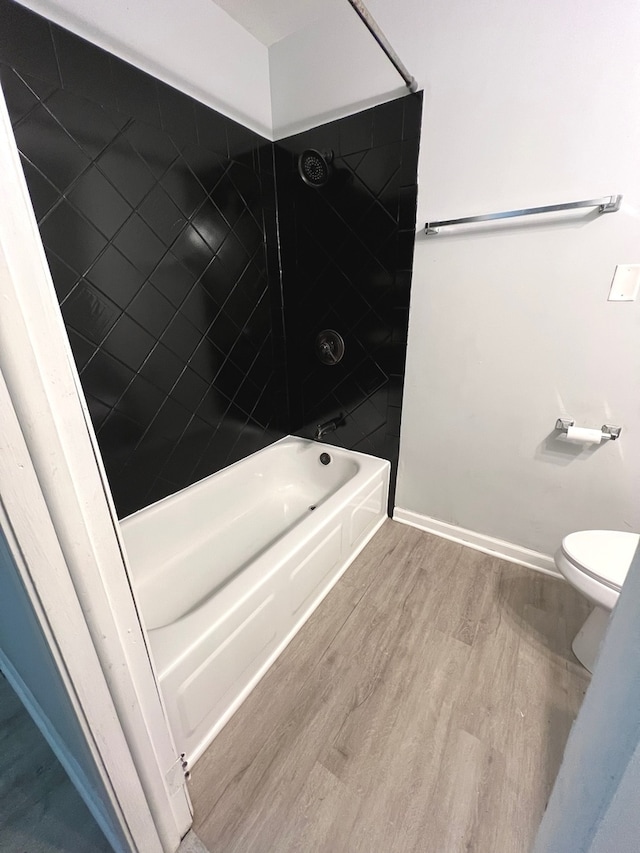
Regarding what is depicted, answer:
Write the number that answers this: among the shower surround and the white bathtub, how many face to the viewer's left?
0

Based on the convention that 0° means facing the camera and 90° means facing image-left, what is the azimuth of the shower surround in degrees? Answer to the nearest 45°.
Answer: approximately 315°

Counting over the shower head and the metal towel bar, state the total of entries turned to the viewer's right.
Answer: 0

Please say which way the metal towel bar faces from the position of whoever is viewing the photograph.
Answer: facing the viewer and to the left of the viewer

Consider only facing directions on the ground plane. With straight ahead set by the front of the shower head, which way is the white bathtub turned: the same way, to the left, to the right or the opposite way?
to the left

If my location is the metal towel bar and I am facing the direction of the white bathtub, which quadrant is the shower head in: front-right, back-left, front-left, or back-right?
front-right

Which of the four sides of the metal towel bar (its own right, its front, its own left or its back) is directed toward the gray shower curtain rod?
front

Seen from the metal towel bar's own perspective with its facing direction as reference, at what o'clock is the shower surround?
The shower surround is roughly at 1 o'clock from the metal towel bar.

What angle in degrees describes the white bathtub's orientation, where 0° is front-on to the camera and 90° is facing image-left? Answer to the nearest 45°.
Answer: approximately 315°
